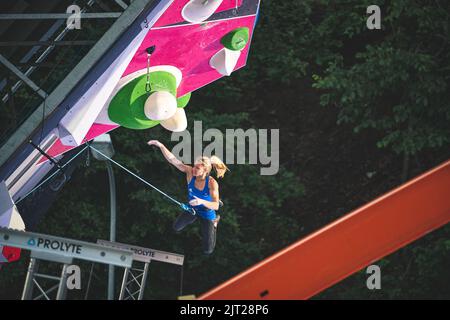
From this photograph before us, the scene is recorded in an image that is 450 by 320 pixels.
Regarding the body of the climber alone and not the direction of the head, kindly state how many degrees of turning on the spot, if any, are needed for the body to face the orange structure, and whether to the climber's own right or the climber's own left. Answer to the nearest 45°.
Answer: approximately 90° to the climber's own left

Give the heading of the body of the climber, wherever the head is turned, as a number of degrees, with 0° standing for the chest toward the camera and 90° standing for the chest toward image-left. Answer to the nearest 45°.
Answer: approximately 45°
